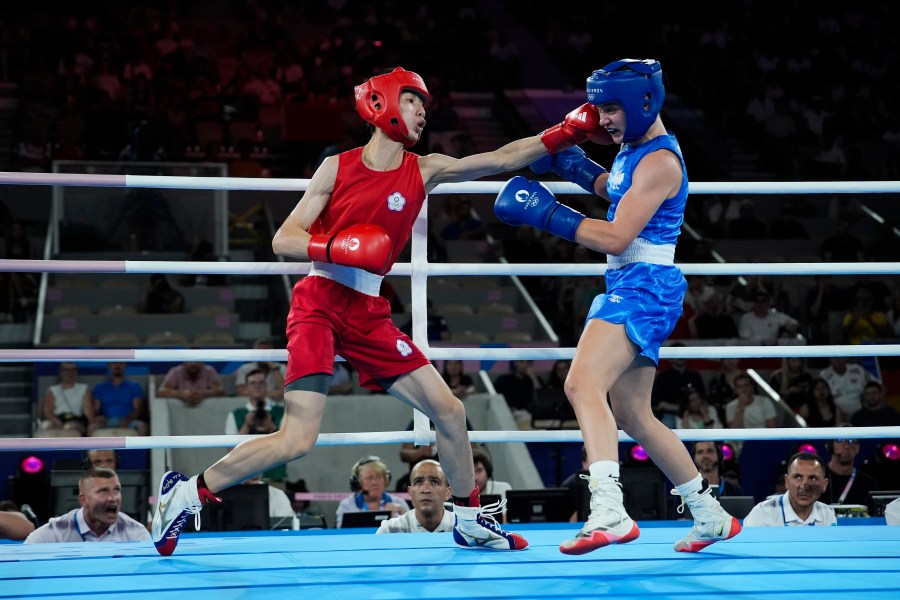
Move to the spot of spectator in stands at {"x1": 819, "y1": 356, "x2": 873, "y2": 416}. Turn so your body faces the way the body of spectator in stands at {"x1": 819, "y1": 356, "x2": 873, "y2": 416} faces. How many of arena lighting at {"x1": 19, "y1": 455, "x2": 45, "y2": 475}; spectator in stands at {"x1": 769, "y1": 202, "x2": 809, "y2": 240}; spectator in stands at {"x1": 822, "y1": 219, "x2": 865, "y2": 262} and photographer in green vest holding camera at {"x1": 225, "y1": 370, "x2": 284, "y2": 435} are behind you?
2

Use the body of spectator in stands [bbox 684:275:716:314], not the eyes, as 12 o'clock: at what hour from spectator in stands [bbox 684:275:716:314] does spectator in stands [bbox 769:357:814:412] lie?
spectator in stands [bbox 769:357:814:412] is roughly at 11 o'clock from spectator in stands [bbox 684:275:716:314].

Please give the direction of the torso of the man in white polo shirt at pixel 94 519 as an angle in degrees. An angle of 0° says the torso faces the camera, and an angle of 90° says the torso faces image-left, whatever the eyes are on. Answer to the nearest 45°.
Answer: approximately 315°

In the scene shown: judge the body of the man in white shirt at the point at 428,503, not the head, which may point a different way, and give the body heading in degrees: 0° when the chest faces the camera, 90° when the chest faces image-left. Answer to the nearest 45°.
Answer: approximately 0°

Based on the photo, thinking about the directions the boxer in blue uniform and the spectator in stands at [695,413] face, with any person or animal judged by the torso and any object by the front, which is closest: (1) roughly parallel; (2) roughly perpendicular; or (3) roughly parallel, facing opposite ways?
roughly perpendicular

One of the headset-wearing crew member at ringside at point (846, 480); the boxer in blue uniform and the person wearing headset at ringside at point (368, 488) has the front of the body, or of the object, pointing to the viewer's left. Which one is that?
the boxer in blue uniform

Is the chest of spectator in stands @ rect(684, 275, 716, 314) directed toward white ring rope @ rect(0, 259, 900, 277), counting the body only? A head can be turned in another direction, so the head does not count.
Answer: yes

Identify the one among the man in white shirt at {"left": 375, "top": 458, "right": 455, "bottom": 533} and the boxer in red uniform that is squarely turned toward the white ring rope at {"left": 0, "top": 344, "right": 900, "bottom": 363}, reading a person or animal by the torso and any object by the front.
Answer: the man in white shirt

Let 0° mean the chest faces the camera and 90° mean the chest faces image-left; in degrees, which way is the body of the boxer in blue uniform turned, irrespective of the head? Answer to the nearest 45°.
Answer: approximately 90°

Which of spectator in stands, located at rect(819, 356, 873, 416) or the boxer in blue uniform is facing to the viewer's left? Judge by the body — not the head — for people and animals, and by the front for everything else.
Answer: the boxer in blue uniform
